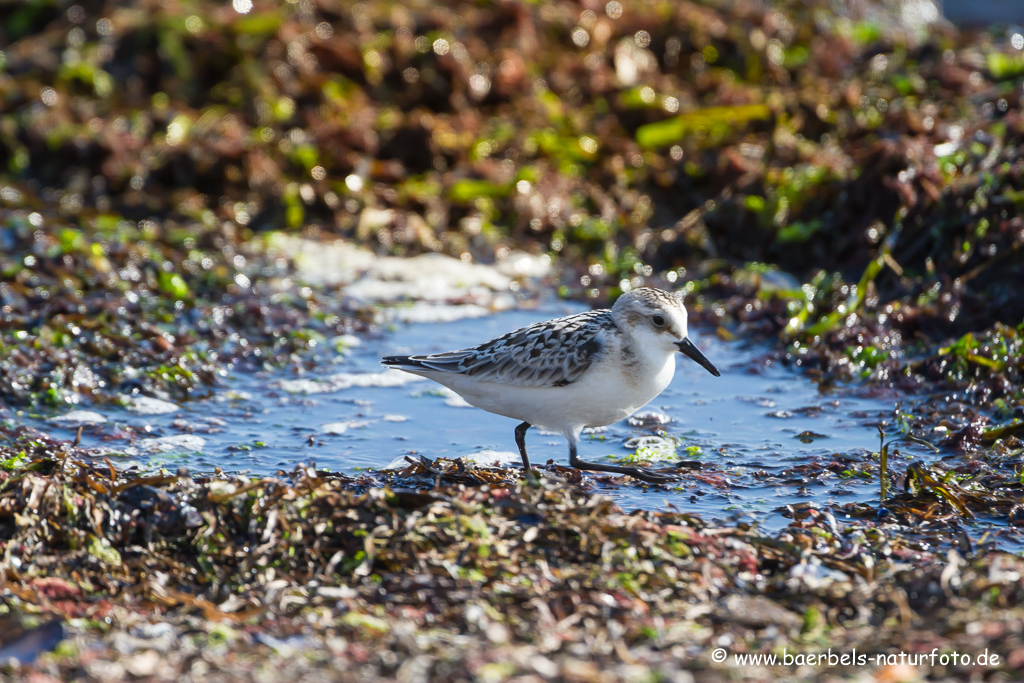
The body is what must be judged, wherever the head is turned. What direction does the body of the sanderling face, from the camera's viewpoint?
to the viewer's right
